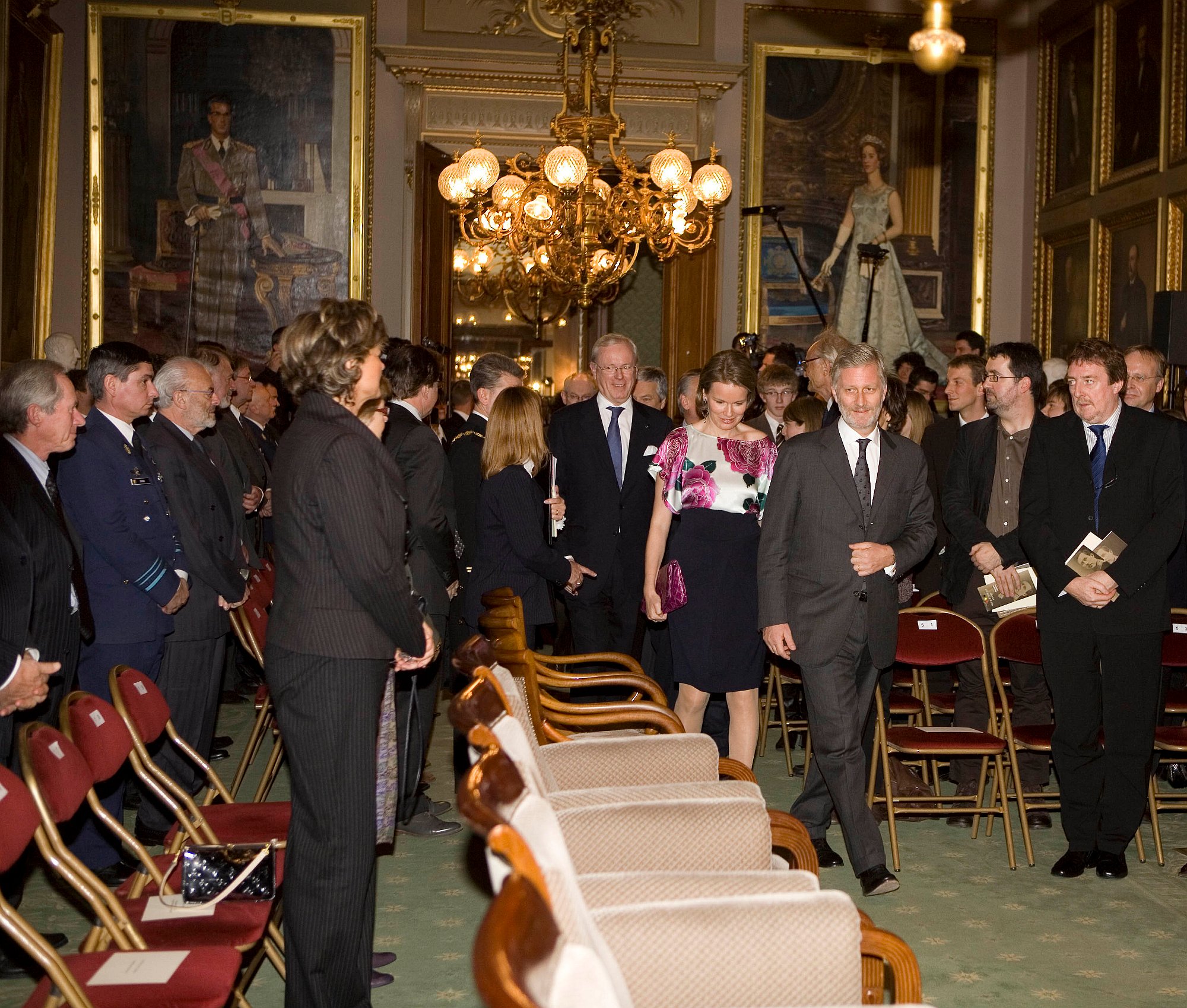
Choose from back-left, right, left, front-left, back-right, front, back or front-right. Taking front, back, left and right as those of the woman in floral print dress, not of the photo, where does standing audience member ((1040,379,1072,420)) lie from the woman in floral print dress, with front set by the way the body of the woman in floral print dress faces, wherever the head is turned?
back-left

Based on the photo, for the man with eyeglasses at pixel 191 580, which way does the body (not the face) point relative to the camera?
to the viewer's right

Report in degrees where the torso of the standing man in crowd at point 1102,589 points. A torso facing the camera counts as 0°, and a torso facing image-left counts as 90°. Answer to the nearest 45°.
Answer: approximately 0°

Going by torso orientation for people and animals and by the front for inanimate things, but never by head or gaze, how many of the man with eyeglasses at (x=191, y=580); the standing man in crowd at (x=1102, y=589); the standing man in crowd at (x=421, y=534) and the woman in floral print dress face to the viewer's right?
2

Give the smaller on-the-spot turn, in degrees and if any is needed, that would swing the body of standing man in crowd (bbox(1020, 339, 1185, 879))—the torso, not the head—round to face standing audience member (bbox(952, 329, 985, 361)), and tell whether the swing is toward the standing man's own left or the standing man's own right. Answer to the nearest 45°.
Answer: approximately 180°

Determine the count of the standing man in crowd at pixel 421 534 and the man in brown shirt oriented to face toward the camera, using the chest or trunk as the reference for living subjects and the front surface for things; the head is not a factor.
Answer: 1

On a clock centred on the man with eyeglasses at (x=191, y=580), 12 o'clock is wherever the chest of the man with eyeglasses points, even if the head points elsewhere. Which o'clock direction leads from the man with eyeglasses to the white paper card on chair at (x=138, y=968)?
The white paper card on chair is roughly at 3 o'clock from the man with eyeglasses.

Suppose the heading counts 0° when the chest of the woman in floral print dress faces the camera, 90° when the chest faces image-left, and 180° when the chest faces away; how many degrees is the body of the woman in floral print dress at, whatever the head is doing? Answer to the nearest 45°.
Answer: approximately 0°

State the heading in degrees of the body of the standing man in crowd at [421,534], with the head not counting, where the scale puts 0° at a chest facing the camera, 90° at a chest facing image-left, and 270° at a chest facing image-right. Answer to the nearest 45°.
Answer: approximately 270°

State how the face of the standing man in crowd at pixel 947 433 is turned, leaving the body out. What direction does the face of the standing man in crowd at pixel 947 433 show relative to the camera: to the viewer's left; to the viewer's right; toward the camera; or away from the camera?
to the viewer's left

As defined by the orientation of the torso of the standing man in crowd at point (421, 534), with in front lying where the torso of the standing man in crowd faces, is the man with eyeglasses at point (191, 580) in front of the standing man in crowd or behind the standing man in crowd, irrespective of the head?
behind
